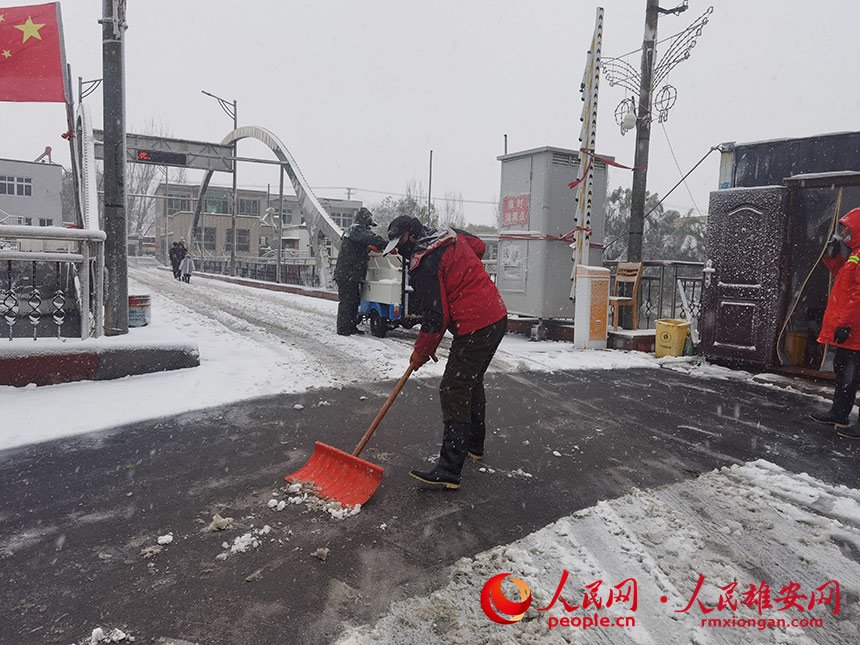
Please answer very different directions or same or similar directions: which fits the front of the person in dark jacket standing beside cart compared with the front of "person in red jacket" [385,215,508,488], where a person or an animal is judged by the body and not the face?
very different directions

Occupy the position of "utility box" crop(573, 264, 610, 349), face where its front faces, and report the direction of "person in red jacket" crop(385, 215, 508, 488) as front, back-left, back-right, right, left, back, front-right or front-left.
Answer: front

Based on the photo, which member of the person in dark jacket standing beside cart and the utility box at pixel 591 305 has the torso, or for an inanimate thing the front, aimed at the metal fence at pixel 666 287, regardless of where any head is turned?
the person in dark jacket standing beside cart

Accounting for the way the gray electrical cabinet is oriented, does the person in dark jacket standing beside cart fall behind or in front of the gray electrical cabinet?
in front

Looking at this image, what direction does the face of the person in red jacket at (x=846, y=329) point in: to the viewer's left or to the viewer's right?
to the viewer's left

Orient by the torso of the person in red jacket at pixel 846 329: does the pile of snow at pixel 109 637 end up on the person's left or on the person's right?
on the person's left

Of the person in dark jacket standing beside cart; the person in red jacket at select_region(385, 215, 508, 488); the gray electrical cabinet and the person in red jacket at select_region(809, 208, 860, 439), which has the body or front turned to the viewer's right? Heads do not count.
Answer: the person in dark jacket standing beside cart

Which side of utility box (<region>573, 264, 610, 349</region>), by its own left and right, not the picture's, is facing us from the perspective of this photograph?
front

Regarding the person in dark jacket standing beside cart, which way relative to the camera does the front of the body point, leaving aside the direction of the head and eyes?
to the viewer's right

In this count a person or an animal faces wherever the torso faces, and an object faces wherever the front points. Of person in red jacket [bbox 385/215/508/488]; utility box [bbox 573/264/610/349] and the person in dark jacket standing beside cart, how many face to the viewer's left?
1

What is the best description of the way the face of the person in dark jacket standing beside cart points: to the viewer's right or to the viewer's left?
to the viewer's right

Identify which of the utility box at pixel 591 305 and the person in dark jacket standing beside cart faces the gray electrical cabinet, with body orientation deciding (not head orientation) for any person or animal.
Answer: the person in dark jacket standing beside cart

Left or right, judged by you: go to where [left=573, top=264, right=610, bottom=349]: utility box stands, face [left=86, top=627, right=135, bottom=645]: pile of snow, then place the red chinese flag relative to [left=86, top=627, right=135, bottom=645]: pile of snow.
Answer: right

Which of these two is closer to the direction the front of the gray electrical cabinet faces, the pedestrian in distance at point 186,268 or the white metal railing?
the white metal railing

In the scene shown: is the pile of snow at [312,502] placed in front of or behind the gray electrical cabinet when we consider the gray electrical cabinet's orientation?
in front
